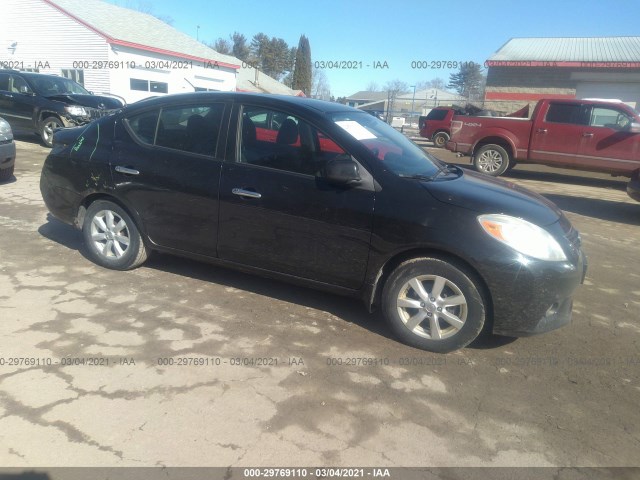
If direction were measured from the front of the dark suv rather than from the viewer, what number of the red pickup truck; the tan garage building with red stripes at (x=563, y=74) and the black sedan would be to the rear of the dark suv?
0

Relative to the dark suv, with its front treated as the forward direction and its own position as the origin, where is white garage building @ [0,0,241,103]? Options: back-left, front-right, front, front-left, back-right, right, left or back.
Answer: back-left

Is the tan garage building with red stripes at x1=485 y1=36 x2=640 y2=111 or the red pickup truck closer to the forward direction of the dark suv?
the red pickup truck

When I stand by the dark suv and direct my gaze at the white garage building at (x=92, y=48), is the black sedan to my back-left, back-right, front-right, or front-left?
back-right

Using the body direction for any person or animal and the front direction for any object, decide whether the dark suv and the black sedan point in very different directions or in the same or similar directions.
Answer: same or similar directions

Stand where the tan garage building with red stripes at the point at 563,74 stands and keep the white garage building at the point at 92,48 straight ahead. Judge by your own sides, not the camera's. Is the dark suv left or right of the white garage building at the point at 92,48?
left

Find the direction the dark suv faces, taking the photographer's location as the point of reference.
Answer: facing the viewer and to the right of the viewer

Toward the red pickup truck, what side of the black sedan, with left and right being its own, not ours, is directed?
left

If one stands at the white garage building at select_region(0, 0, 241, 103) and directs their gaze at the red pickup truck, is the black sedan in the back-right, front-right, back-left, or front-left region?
front-right

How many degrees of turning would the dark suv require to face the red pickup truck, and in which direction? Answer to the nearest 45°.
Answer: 0° — it already faces it

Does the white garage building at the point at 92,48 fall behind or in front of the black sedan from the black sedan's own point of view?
behind

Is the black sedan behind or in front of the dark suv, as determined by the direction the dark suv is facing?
in front

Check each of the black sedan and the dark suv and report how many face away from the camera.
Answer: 0

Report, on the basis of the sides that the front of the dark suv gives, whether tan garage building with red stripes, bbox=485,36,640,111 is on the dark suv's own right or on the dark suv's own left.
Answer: on the dark suv's own left

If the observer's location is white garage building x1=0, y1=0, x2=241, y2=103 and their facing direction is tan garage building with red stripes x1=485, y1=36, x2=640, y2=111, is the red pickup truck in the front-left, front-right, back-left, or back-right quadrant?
front-right

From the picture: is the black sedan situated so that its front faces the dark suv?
no
